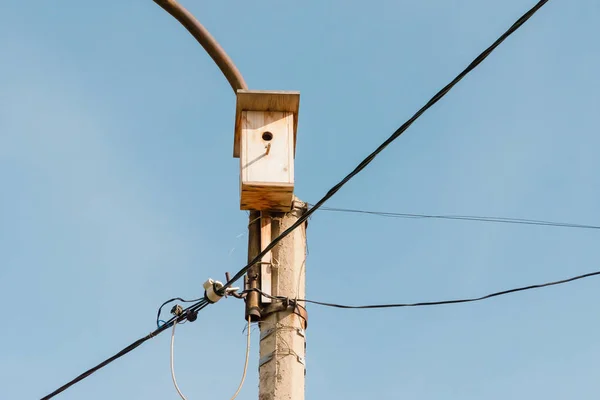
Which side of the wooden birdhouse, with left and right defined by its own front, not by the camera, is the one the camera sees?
front

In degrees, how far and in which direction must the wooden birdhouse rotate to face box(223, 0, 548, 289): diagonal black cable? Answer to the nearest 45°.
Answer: approximately 45° to its left
